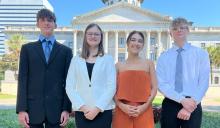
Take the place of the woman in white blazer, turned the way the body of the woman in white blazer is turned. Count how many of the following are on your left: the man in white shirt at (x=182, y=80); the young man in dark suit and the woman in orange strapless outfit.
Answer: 2

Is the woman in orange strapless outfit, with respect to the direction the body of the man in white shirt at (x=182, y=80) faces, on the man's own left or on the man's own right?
on the man's own right

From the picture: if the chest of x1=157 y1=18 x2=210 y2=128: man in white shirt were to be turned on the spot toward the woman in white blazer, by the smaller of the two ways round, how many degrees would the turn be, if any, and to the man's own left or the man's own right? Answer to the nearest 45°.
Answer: approximately 45° to the man's own right

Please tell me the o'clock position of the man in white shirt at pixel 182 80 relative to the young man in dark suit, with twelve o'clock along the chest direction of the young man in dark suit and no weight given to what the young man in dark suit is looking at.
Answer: The man in white shirt is roughly at 9 o'clock from the young man in dark suit.

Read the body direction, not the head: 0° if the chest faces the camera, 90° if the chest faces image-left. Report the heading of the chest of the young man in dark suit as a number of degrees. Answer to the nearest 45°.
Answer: approximately 0°

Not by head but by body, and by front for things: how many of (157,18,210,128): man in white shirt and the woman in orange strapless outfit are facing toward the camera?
2

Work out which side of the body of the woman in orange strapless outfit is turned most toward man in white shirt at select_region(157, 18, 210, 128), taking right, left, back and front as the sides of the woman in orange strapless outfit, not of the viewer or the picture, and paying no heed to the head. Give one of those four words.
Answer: left

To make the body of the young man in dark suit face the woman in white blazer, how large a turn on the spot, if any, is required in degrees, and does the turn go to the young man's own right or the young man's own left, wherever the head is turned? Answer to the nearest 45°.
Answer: approximately 90° to the young man's own left
